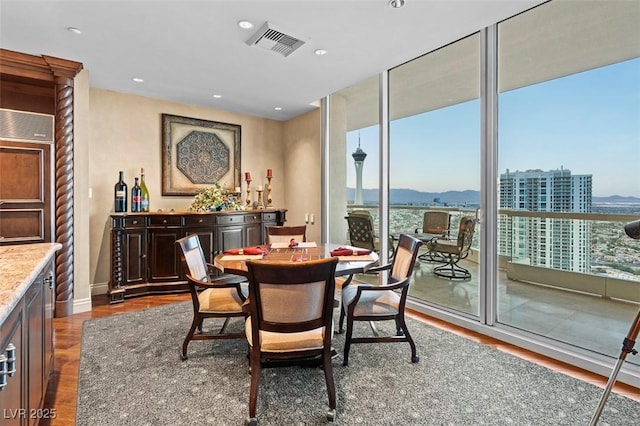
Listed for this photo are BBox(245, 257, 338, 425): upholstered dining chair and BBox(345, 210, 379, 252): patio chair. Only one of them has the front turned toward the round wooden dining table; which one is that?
the upholstered dining chair

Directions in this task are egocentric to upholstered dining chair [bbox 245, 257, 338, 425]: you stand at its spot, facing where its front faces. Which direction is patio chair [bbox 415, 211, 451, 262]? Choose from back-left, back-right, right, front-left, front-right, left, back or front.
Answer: front-right

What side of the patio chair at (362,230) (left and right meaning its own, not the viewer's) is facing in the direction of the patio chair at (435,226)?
right

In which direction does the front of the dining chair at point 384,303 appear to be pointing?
to the viewer's left

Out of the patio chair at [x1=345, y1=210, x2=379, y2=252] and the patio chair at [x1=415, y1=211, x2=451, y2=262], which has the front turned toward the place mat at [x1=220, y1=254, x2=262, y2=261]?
the patio chair at [x1=415, y1=211, x2=451, y2=262]

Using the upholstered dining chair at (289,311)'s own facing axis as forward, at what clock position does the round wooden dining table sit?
The round wooden dining table is roughly at 12 o'clock from the upholstered dining chair.

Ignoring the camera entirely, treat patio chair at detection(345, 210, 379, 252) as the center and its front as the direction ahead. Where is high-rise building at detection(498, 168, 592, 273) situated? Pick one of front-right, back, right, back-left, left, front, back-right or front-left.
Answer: front

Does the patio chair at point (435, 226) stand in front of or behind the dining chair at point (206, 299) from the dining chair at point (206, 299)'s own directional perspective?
in front

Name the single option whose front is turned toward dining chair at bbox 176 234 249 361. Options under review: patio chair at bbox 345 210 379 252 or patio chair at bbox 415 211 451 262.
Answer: patio chair at bbox 415 211 451 262

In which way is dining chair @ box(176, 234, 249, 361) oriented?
to the viewer's right

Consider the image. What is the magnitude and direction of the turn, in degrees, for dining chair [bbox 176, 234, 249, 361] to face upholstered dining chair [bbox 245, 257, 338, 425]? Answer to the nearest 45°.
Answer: approximately 45° to its right

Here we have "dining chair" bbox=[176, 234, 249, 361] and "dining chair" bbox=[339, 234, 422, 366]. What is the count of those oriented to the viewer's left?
1

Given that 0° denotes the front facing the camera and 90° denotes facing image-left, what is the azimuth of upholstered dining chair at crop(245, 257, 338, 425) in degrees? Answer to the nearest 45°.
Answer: approximately 180°

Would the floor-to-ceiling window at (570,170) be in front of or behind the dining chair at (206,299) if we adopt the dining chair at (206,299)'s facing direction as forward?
in front
